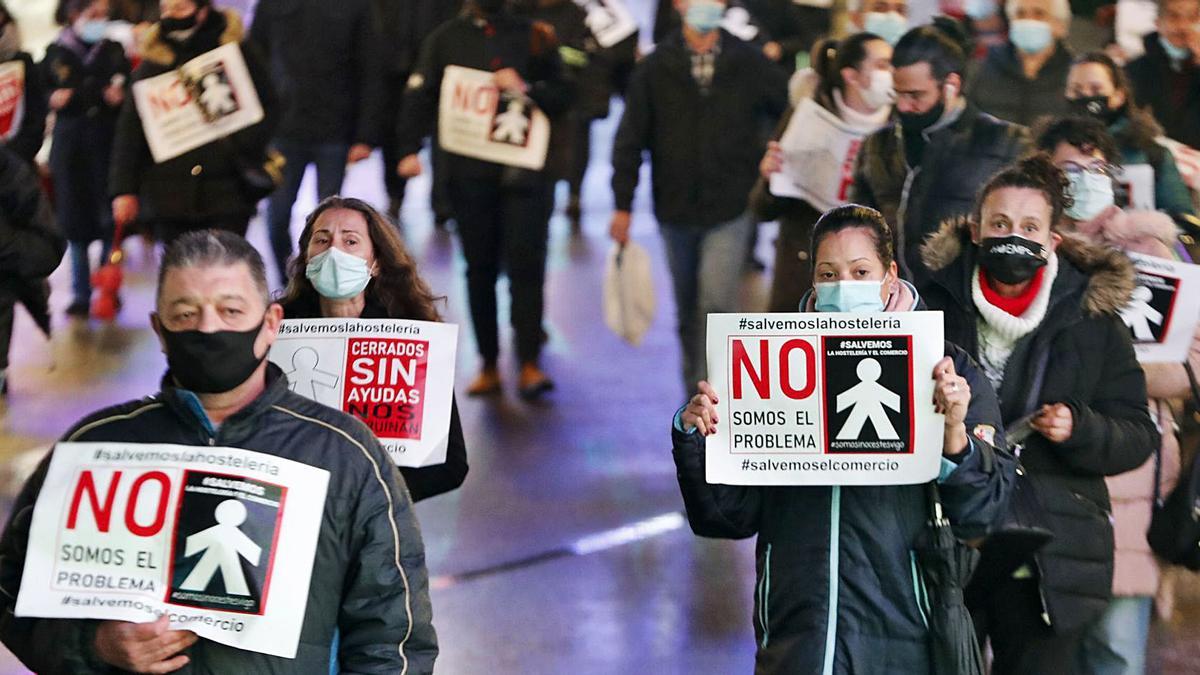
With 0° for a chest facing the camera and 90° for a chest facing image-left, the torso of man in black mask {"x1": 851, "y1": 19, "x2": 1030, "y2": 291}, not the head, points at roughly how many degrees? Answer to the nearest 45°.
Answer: approximately 45°

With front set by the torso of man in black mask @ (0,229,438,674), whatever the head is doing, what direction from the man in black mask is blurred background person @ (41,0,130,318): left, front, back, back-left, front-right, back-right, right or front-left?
back

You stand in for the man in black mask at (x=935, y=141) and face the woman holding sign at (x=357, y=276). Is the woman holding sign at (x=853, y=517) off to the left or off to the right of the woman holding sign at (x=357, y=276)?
left

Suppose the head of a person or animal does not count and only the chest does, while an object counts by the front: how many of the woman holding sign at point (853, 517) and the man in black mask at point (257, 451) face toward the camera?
2

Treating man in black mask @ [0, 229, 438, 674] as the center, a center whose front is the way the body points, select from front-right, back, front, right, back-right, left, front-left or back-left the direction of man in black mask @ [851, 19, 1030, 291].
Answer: back-left
